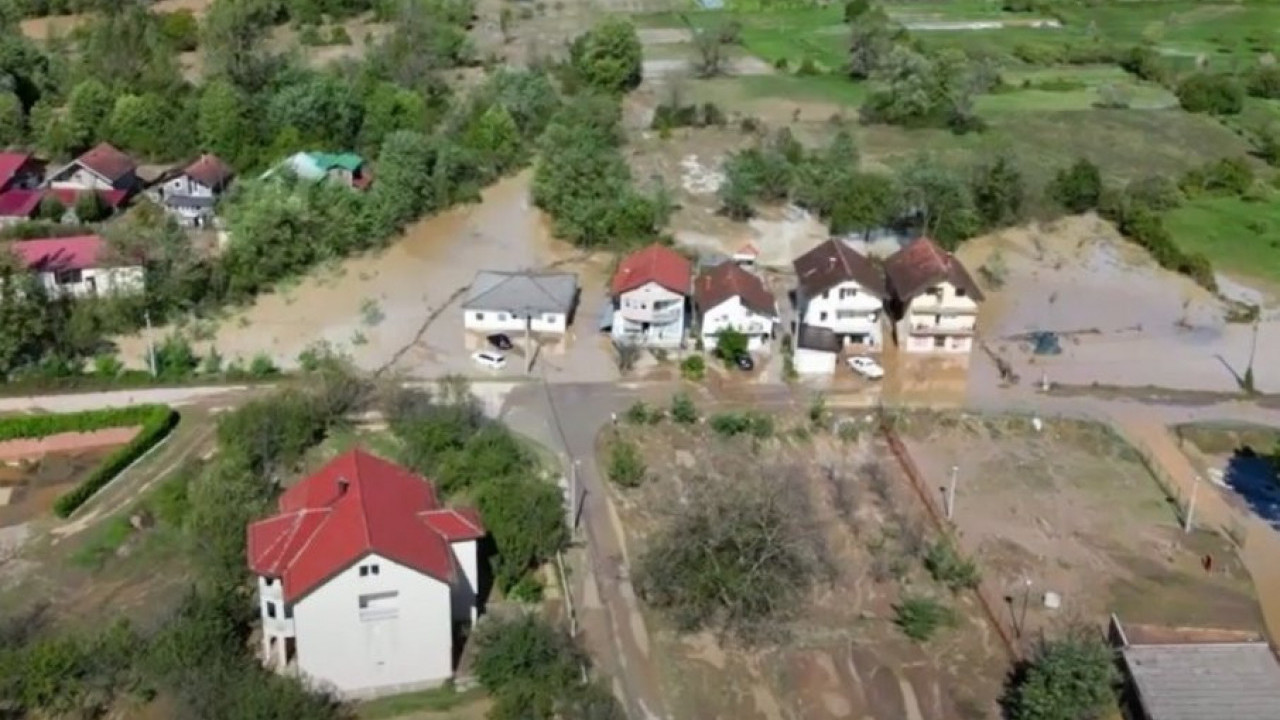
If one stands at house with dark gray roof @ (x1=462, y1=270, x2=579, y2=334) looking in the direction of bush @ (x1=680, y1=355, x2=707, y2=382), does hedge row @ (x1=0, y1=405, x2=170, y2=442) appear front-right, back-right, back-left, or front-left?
back-right

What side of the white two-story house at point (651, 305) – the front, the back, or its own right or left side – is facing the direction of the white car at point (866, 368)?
left

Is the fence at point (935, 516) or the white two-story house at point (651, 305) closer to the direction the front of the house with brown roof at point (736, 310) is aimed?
the fence

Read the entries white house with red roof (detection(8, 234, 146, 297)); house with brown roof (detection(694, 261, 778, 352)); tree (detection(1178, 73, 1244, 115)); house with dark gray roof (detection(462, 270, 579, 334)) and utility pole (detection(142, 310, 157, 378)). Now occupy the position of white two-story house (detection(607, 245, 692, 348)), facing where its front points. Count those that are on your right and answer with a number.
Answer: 3

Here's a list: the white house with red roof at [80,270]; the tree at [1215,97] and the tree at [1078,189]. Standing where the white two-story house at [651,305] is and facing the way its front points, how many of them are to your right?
1

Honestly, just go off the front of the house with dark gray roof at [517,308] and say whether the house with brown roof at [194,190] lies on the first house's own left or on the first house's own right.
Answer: on the first house's own right

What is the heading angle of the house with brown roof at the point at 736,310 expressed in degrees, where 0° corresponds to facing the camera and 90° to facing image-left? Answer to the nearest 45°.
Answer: approximately 0°

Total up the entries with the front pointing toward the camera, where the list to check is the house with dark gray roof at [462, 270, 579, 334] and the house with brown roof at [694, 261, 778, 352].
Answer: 2

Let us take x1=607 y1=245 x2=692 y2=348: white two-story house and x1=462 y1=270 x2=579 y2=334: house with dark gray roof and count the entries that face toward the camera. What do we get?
2

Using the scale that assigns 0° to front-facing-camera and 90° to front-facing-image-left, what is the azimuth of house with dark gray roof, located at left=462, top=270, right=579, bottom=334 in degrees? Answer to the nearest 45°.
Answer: approximately 0°

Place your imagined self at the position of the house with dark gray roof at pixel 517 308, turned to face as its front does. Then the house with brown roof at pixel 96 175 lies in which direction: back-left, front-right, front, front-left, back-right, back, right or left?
back-right

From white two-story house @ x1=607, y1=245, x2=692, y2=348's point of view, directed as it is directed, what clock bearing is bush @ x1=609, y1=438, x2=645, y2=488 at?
The bush is roughly at 12 o'clock from the white two-story house.
